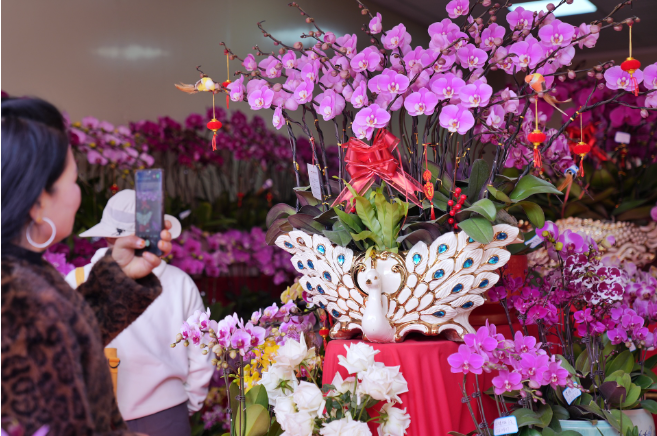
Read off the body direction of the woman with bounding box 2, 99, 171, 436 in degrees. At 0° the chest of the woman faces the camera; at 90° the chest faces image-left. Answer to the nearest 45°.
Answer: approximately 225°

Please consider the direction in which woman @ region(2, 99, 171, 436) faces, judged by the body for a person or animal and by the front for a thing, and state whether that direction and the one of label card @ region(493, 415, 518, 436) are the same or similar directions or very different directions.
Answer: very different directions

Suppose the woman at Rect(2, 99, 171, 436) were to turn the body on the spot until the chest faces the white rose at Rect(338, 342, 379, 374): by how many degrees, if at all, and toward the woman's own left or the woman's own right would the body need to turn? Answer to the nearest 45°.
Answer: approximately 45° to the woman's own right

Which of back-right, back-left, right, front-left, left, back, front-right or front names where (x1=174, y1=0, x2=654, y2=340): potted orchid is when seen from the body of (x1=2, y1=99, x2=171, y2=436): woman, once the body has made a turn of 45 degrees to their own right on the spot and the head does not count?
front

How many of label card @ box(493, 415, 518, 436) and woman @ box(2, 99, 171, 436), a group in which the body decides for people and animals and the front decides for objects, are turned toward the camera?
1

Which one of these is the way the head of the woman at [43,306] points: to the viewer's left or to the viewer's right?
to the viewer's right

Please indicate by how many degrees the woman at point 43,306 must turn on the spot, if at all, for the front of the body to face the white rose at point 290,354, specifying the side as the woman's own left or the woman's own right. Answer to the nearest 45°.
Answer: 0° — they already face it

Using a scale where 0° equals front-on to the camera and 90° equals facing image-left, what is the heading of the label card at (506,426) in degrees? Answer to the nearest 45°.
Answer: approximately 0°
